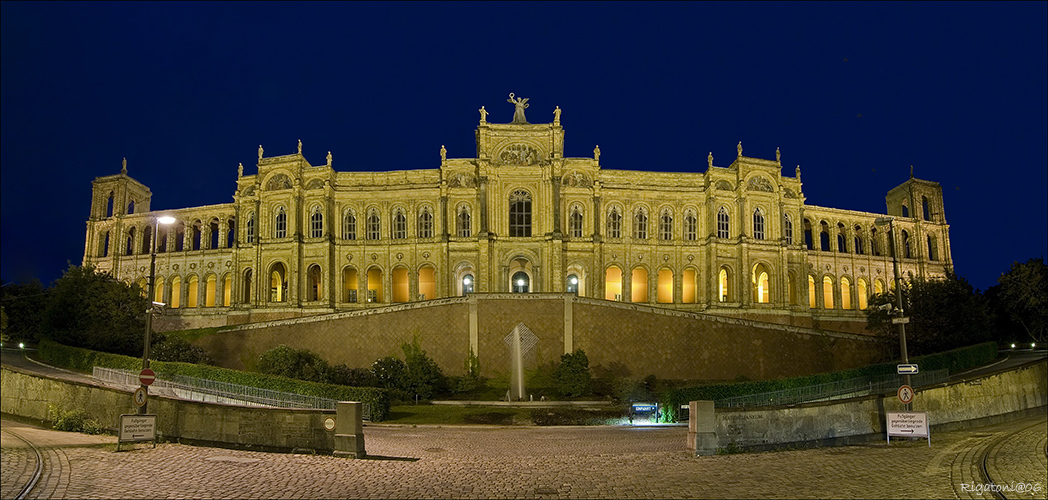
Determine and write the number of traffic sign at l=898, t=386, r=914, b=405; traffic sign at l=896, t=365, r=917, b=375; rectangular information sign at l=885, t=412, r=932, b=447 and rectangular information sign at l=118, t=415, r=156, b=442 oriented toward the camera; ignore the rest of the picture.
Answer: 4

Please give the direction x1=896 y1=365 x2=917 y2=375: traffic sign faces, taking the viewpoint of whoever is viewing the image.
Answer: facing the viewer

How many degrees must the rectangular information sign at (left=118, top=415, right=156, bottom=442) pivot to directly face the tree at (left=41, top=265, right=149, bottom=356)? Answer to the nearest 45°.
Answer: approximately 180°

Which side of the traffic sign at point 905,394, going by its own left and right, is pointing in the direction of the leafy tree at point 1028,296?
back

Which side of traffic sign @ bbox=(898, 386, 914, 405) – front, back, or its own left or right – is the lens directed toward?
front

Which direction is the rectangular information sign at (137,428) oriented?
toward the camera

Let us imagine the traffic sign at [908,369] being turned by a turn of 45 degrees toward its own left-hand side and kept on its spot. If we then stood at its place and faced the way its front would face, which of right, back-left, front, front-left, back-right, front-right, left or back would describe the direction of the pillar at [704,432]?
right

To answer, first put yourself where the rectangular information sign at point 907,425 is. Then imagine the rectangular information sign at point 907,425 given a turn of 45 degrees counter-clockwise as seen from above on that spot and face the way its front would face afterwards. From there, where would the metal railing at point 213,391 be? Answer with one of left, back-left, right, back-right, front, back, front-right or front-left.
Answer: back-right

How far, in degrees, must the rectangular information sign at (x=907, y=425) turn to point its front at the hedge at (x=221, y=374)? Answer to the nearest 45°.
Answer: approximately 90° to its right

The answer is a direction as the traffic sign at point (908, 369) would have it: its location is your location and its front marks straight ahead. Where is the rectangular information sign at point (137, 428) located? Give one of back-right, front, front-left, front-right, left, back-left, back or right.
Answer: front-right
